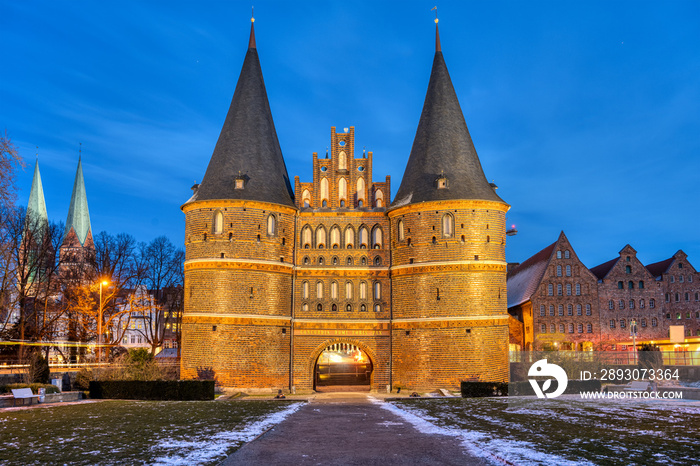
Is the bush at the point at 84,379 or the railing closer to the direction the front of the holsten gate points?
the bush

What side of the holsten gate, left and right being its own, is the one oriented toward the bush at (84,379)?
right

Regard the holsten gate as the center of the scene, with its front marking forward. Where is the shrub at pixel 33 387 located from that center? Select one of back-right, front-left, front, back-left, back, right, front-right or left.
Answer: front-right

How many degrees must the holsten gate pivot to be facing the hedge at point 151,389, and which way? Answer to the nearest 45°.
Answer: approximately 45° to its right

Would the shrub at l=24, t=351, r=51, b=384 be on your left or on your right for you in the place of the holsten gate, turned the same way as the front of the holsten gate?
on your right

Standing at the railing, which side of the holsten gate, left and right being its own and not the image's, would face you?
left

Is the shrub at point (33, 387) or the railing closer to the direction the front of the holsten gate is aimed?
the shrub

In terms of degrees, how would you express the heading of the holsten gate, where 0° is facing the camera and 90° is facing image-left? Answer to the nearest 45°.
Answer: approximately 0°

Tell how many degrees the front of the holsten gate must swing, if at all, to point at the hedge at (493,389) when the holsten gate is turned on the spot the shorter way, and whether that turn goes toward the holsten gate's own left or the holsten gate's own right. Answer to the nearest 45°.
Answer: approximately 45° to the holsten gate's own left
